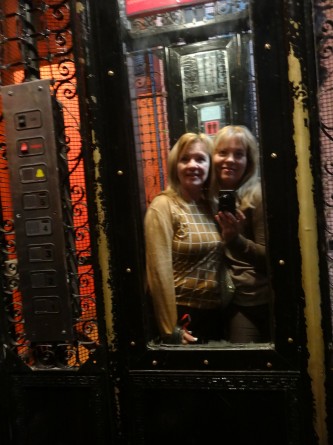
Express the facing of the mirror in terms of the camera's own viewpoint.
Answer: facing the viewer
